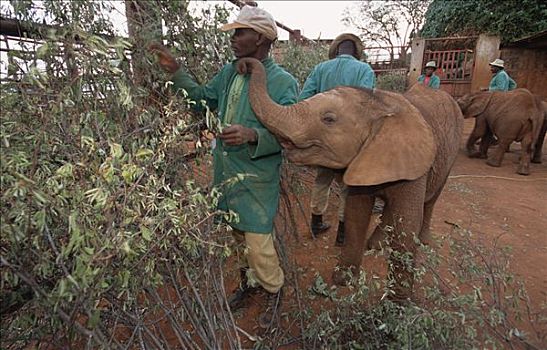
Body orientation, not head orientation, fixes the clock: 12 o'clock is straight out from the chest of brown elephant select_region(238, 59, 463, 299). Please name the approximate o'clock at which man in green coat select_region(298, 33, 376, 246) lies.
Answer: The man in green coat is roughly at 4 o'clock from the brown elephant.

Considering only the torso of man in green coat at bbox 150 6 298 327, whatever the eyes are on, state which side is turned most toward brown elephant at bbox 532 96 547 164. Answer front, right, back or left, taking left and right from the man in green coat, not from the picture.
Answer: back

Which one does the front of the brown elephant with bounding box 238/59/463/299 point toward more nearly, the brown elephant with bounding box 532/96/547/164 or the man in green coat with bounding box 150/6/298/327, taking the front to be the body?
the man in green coat

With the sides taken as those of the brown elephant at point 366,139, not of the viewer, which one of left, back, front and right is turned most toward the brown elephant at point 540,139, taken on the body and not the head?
back

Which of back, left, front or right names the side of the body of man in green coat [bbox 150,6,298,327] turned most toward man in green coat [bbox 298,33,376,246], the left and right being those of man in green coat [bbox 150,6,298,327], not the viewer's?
back

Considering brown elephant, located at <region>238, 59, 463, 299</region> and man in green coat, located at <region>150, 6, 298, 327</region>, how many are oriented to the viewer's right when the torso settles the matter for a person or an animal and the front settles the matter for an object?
0

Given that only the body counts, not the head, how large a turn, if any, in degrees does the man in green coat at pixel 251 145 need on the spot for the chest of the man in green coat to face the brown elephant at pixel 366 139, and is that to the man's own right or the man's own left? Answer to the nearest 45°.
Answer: approximately 135° to the man's own left

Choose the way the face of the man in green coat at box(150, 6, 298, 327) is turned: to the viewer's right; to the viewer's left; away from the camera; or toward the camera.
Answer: to the viewer's left

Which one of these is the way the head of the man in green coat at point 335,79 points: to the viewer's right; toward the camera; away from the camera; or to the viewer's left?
away from the camera

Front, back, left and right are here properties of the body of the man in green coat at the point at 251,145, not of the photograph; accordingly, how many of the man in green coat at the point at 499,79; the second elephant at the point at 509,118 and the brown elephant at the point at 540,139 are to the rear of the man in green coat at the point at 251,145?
3

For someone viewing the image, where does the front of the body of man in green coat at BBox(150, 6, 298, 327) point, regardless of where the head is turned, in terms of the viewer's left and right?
facing the viewer and to the left of the viewer
